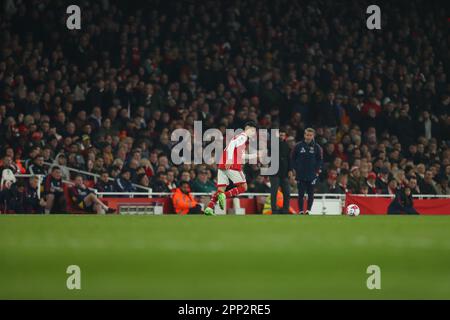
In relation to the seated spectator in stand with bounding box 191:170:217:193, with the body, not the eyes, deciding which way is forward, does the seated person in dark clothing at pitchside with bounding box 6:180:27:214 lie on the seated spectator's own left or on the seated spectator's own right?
on the seated spectator's own right

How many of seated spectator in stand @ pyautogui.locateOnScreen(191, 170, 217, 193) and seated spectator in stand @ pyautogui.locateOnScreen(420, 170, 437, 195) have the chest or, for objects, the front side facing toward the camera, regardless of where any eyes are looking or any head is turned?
2

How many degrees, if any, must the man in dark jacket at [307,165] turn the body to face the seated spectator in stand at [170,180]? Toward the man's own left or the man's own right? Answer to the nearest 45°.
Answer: approximately 135° to the man's own right

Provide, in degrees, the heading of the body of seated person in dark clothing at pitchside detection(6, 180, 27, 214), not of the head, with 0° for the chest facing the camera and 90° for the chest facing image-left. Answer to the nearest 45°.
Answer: approximately 315°

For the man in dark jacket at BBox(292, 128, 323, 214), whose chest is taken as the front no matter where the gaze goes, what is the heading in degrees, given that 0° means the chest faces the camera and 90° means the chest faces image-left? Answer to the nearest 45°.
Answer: approximately 0°
